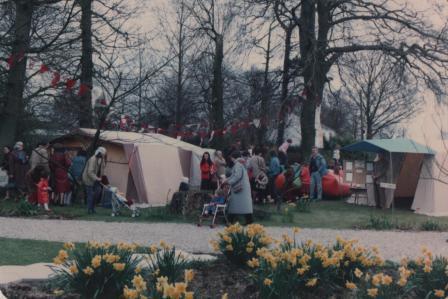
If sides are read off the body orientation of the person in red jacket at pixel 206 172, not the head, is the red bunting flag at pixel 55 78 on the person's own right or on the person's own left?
on the person's own right

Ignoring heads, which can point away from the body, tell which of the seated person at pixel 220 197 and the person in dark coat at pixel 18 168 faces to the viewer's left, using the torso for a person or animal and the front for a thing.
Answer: the seated person

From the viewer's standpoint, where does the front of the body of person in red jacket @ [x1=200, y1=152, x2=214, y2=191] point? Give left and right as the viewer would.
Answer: facing the viewer

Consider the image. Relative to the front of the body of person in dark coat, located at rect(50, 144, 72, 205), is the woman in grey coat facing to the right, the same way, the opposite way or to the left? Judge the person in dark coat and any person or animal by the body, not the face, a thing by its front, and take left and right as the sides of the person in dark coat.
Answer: to the left

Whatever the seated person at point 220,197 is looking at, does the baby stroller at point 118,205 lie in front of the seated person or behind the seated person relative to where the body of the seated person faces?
in front

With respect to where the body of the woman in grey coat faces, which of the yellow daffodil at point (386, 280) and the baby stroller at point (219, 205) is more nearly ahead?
the baby stroller

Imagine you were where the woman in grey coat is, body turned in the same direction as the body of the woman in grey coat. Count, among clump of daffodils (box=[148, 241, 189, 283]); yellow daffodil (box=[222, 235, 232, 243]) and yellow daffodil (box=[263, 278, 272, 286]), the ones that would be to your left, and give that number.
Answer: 3

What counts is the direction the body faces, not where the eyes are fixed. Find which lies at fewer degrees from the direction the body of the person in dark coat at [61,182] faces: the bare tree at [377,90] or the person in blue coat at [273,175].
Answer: the bare tree

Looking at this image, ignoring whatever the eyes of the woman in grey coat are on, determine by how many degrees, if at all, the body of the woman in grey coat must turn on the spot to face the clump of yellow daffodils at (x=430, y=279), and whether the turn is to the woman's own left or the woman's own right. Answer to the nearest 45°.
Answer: approximately 90° to the woman's own left

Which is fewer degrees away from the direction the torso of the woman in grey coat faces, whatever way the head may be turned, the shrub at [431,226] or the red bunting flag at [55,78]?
the red bunting flag

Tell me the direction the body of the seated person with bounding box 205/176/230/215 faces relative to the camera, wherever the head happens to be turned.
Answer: to the viewer's left

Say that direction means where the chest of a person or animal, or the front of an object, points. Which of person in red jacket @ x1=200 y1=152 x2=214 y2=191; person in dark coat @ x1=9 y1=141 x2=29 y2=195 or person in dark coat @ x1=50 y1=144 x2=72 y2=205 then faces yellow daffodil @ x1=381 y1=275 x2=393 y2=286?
person in red jacket @ x1=200 y1=152 x2=214 y2=191

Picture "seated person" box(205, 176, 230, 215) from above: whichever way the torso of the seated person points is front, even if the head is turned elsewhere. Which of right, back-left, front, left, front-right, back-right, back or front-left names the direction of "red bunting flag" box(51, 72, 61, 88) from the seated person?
front-right
